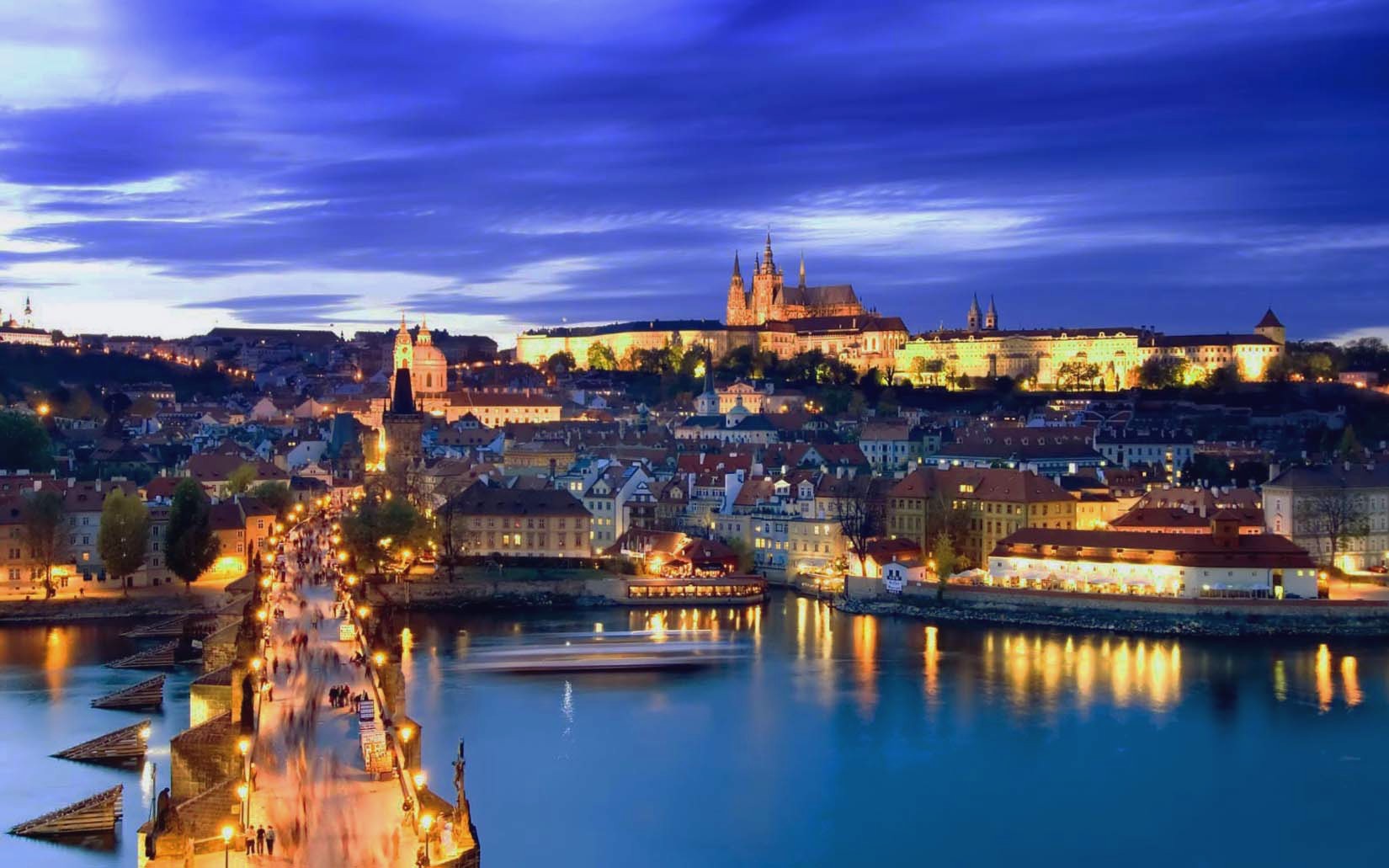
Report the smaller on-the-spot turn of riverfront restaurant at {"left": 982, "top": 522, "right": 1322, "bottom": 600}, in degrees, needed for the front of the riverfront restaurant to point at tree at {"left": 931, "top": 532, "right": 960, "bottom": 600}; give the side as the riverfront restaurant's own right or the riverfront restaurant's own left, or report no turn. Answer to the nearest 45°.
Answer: approximately 90° to the riverfront restaurant's own right

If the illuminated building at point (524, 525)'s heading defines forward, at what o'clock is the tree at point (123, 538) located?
The tree is roughly at 2 o'clock from the illuminated building.

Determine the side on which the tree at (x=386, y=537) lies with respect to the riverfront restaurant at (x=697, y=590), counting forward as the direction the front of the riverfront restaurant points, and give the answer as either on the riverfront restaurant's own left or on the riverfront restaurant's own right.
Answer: on the riverfront restaurant's own right

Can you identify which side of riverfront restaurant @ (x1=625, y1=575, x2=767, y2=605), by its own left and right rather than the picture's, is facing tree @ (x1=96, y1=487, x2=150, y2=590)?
right

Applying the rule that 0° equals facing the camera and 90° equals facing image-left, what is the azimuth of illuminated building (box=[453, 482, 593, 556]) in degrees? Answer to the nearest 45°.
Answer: approximately 0°

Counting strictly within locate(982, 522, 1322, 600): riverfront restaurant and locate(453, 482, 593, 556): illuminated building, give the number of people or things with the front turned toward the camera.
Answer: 2

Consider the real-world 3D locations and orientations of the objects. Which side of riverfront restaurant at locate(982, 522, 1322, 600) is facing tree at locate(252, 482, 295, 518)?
right

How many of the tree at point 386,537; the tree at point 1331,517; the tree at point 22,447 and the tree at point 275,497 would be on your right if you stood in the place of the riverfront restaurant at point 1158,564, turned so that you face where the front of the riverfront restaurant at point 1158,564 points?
3

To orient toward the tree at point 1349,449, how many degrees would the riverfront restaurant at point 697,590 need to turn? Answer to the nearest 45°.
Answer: approximately 135° to its left

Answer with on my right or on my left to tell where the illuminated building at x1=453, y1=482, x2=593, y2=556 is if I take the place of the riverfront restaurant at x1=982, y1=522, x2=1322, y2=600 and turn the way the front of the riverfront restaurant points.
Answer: on my right

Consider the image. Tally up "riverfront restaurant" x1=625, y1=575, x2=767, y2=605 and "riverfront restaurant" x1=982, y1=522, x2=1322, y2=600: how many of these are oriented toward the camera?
2

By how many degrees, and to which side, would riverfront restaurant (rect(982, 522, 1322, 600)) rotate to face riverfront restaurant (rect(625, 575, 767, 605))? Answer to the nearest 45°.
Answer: approximately 90° to its right

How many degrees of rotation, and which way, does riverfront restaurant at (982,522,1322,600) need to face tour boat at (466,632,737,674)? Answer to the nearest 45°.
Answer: approximately 45° to its right
